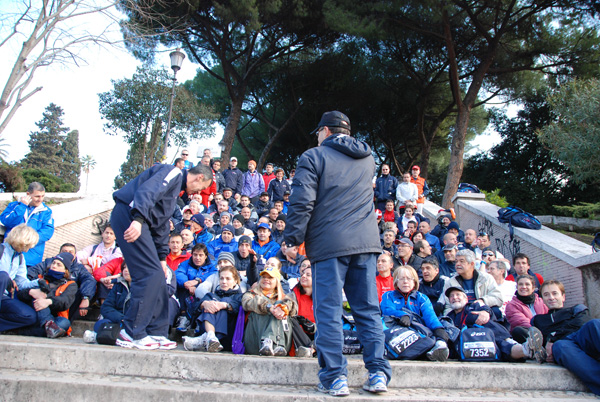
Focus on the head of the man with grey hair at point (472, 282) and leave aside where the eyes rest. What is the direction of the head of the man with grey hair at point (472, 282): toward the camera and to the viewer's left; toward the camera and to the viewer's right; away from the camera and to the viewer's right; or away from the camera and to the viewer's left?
toward the camera and to the viewer's left

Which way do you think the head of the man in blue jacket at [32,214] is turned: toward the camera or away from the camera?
toward the camera

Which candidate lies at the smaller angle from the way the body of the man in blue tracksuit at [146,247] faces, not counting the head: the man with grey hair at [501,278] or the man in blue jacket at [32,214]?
the man with grey hair

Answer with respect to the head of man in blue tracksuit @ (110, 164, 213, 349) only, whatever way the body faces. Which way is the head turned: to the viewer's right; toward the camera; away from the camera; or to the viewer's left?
to the viewer's right

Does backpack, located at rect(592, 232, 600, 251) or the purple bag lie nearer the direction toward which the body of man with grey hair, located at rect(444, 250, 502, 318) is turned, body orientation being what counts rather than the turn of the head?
the purple bag

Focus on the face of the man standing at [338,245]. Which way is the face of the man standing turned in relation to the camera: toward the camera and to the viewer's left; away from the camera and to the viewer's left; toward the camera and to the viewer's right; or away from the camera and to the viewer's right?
away from the camera and to the viewer's left

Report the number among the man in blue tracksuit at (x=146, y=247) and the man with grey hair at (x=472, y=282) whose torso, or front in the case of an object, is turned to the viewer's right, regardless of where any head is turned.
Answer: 1

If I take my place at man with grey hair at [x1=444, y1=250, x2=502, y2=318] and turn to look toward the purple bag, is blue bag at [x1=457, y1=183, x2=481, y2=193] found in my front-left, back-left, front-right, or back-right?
back-right

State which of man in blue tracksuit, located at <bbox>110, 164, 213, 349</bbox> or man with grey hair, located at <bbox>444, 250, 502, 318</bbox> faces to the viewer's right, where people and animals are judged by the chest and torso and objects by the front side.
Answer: the man in blue tracksuit

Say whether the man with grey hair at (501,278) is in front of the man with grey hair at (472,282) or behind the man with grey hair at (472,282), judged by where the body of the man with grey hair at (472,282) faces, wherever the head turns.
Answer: behind

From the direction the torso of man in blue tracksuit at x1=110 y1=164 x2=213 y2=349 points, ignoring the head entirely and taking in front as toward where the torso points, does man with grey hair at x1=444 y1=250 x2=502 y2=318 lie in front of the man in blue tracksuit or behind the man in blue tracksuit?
in front

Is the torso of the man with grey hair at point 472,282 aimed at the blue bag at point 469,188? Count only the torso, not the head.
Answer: no

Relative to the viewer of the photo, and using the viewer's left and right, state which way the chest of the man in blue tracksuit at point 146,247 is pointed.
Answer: facing to the right of the viewer

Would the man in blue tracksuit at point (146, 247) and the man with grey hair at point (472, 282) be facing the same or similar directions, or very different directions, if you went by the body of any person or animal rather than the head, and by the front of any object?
very different directions

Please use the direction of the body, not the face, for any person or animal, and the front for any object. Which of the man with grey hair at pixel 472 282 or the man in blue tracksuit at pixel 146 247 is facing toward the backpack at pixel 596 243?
the man in blue tracksuit
